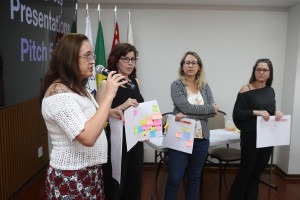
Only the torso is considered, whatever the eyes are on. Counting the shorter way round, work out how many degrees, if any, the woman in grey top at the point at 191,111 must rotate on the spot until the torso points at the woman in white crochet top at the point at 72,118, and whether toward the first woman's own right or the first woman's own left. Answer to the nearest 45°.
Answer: approximately 45° to the first woman's own right

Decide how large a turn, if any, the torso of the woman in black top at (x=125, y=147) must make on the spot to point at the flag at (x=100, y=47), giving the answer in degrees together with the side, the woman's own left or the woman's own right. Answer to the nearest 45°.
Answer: approximately 135° to the woman's own left

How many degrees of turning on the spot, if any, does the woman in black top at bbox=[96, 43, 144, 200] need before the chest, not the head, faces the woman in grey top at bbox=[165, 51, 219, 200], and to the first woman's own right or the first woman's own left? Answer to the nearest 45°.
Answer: approximately 90° to the first woman's own left

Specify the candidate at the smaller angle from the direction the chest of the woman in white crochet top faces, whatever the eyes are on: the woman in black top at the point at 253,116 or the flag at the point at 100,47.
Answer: the woman in black top

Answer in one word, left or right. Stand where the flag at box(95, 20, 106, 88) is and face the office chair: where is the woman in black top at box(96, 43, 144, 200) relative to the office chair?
right

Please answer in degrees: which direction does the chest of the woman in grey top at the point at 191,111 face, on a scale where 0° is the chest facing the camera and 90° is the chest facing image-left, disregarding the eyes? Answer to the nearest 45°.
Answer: approximately 0°

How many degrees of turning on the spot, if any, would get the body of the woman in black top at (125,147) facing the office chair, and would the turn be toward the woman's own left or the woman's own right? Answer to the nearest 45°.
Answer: approximately 90° to the woman's own left

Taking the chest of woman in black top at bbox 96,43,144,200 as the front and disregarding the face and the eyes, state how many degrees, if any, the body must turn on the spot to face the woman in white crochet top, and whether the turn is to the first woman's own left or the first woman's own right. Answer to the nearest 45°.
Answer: approximately 45° to the first woman's own right

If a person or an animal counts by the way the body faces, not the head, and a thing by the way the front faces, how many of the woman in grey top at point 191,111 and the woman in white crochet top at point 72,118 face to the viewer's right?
1

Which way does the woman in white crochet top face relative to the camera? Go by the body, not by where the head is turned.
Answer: to the viewer's right
